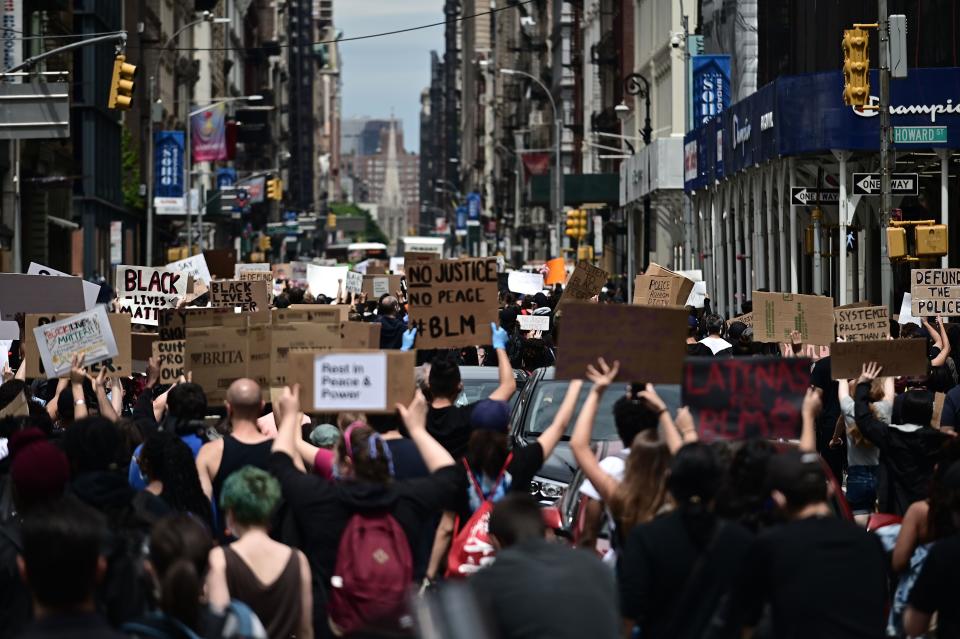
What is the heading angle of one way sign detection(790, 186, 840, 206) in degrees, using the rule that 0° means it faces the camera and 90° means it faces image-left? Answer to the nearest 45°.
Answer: approximately 0°

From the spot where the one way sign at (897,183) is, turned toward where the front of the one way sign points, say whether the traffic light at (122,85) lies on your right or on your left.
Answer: on your right

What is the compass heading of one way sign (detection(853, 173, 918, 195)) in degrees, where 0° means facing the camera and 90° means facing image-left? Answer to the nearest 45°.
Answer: approximately 0°
